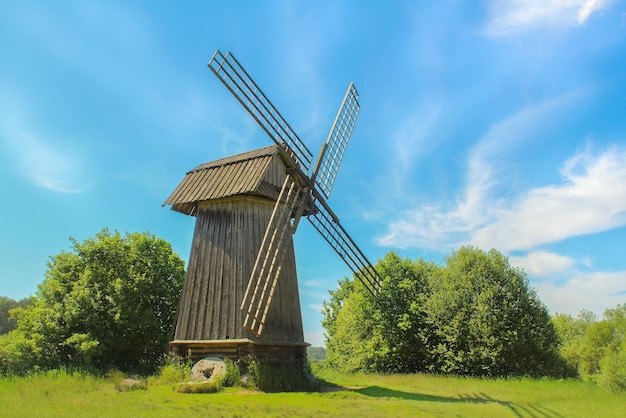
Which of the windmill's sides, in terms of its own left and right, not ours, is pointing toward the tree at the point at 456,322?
left

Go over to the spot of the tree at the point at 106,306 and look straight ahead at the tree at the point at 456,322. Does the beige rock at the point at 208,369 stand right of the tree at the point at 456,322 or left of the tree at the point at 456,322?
right

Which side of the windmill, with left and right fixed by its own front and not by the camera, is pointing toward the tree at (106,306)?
back

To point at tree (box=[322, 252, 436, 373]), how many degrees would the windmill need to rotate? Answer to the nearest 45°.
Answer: approximately 90° to its left

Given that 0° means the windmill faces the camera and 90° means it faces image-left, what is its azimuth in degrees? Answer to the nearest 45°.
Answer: approximately 315°
